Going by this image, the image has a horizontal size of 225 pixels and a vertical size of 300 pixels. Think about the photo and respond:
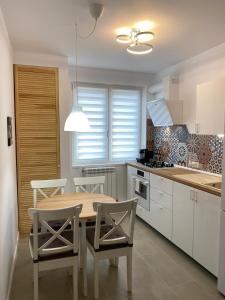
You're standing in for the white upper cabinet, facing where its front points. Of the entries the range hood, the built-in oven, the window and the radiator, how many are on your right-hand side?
4

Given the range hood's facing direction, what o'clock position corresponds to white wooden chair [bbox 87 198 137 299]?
The white wooden chair is roughly at 11 o'clock from the range hood.

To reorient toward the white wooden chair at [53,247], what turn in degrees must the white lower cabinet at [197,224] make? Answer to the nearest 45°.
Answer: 0° — it already faces it

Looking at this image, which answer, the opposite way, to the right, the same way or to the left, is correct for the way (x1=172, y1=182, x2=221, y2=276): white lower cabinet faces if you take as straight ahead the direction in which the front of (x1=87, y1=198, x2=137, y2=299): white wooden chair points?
to the left

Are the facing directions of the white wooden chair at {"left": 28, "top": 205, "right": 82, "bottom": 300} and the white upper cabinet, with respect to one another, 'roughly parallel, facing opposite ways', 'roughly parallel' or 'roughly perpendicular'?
roughly perpendicular

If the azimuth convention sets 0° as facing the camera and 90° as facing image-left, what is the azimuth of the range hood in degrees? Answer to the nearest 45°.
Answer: approximately 45°

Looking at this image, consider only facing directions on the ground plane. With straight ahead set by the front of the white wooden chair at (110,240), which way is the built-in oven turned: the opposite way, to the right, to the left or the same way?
to the left

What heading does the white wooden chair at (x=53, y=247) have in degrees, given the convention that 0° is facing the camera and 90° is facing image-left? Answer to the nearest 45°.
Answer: approximately 180°

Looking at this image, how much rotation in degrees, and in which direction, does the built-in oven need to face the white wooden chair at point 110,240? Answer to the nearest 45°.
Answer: approximately 45° to its left

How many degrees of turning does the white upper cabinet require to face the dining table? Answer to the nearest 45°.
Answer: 0° — it already faces it

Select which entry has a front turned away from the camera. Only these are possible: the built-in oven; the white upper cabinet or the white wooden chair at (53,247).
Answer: the white wooden chair

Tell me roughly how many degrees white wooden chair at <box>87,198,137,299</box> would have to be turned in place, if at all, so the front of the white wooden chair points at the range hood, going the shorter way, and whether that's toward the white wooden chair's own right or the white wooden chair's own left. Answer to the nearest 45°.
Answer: approximately 90° to the white wooden chair's own right

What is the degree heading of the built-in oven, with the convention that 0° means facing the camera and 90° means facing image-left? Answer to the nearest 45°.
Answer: approximately 45°

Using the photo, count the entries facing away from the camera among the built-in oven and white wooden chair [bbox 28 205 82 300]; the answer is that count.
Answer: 1

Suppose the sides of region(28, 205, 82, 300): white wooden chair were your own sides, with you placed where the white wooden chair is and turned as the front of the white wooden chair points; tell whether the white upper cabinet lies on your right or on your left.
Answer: on your right

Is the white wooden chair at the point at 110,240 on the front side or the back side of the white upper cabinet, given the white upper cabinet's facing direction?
on the front side
